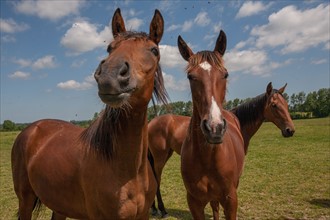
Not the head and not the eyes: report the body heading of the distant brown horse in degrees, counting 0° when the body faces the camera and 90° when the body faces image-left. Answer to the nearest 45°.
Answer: approximately 270°

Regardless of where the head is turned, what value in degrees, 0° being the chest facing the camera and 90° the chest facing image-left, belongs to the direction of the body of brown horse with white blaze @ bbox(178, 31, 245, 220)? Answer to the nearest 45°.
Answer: approximately 0°

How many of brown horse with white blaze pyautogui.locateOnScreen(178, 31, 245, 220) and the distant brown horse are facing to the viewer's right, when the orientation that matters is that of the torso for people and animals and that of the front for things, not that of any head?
1

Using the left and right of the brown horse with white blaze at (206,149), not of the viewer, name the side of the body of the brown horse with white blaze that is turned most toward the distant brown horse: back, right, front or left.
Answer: back

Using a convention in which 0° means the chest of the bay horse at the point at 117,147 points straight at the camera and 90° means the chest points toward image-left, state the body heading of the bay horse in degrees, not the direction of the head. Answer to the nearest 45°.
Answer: approximately 315°

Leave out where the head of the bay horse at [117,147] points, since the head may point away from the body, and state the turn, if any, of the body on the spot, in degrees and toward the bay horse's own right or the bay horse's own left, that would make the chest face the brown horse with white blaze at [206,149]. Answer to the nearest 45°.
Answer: approximately 90° to the bay horse's own left

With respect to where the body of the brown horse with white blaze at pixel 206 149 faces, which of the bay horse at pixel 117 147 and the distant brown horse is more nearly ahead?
the bay horse

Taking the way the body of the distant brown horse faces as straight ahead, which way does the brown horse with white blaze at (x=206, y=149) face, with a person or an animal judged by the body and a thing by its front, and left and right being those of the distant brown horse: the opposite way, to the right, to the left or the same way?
to the right

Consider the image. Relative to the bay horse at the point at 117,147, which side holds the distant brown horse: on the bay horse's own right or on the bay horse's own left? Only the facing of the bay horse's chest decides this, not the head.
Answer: on the bay horse's own left

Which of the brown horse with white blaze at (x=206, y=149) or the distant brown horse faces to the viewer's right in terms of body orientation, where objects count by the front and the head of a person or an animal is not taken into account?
the distant brown horse

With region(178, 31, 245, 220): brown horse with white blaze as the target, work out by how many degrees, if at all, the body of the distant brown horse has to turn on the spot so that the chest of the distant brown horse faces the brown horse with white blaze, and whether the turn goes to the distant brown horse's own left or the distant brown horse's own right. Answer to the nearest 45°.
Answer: approximately 90° to the distant brown horse's own right
